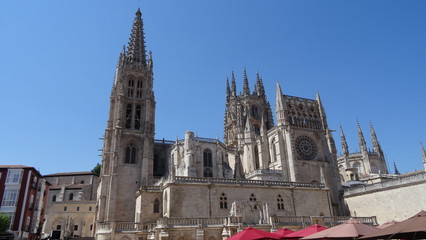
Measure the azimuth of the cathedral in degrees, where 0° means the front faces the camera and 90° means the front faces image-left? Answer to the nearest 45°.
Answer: approximately 90°

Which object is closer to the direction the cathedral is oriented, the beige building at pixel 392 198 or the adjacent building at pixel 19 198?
the adjacent building

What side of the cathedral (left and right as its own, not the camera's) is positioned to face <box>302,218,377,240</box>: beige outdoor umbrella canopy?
left

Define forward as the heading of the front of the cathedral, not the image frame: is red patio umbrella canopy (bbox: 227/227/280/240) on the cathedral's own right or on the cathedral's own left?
on the cathedral's own left

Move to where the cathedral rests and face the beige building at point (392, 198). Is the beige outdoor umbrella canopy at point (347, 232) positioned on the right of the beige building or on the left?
right
